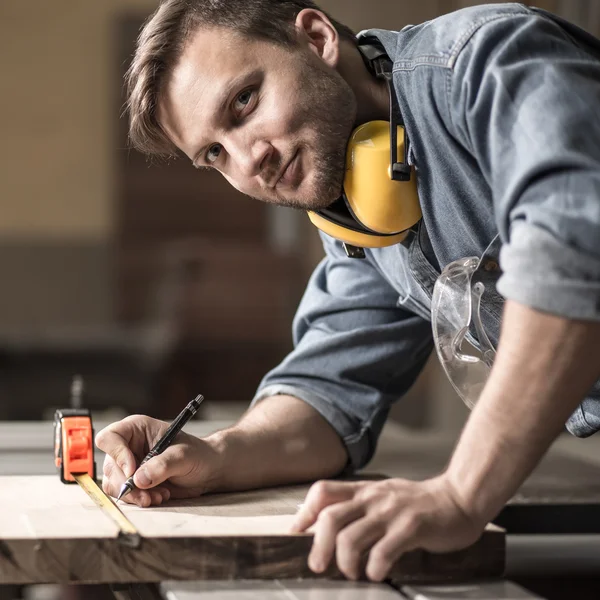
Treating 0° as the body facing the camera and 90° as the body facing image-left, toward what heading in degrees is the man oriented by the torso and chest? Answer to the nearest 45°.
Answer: approximately 45°
